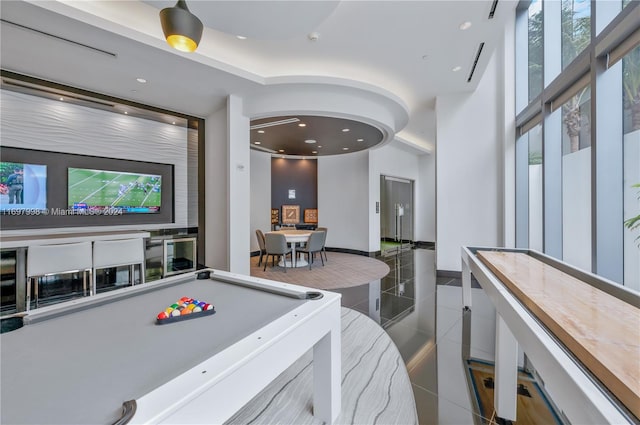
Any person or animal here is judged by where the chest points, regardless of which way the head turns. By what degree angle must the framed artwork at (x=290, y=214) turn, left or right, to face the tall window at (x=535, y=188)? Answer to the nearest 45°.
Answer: approximately 45° to its left

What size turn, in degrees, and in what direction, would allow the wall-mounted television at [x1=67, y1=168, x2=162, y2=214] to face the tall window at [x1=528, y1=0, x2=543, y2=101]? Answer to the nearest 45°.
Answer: approximately 45° to its left

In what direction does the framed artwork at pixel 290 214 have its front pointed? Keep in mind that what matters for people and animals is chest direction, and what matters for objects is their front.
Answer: toward the camera

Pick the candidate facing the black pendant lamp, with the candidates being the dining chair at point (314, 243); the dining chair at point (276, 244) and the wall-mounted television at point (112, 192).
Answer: the wall-mounted television

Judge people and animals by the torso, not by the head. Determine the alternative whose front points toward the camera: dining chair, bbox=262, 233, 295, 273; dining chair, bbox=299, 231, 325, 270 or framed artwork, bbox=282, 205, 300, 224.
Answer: the framed artwork

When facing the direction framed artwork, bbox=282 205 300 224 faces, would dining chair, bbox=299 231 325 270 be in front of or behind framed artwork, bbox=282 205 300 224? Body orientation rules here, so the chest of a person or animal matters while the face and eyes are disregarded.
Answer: in front

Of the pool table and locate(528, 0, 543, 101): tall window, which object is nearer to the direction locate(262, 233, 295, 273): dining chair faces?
the tall window

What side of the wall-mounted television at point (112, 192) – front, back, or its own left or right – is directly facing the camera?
front

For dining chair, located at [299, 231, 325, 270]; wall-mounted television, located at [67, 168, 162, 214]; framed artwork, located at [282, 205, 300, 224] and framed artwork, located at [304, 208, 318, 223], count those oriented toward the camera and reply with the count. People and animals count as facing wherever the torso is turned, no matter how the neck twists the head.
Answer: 3

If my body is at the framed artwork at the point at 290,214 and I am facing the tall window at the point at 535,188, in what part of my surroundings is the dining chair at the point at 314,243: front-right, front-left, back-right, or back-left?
front-right

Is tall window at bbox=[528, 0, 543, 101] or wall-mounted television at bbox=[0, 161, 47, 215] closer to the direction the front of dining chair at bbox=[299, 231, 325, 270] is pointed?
the wall-mounted television

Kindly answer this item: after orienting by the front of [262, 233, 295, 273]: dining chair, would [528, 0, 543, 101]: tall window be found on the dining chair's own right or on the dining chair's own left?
on the dining chair's own right

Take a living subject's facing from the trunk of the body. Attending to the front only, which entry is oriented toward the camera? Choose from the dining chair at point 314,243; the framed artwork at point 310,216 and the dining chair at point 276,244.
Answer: the framed artwork

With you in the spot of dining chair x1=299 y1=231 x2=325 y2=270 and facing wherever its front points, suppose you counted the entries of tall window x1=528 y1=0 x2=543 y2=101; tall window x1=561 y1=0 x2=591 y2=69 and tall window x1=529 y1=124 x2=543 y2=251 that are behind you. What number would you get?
3

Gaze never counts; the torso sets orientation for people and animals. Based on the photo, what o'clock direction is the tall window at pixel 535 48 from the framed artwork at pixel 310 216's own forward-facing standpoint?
The tall window is roughly at 11 o'clock from the framed artwork.

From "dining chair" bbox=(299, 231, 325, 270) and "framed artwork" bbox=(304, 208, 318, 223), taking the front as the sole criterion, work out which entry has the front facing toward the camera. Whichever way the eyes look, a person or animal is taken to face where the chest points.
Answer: the framed artwork

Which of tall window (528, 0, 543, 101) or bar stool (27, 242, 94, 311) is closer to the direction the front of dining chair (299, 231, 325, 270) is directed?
the bar stool

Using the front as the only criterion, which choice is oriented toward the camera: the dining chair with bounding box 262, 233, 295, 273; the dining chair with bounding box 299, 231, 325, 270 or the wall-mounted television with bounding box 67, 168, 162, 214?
the wall-mounted television

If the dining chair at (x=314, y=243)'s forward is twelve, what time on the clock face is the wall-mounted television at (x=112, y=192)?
The wall-mounted television is roughly at 10 o'clock from the dining chair.

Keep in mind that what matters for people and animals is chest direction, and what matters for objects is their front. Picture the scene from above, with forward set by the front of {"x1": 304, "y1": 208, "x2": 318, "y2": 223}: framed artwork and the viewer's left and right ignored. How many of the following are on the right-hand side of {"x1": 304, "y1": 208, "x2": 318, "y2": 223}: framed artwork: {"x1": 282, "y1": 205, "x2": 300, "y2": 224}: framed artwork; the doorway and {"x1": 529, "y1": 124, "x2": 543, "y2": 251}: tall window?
1

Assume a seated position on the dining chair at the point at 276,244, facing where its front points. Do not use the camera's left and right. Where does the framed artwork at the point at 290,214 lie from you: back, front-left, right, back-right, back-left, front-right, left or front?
front-left

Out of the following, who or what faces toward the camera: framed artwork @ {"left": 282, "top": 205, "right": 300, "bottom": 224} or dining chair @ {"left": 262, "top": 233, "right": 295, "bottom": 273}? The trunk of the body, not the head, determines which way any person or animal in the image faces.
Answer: the framed artwork
